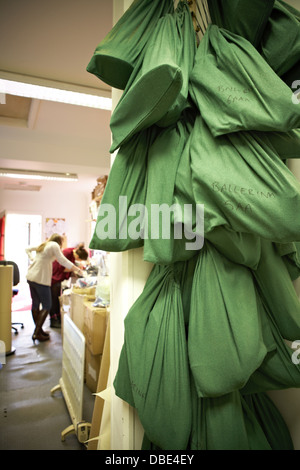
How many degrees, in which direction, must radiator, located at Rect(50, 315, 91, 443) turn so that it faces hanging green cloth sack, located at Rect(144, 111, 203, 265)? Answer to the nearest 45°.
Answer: approximately 90° to its left

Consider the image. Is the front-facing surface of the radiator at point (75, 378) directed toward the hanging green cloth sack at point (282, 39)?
no

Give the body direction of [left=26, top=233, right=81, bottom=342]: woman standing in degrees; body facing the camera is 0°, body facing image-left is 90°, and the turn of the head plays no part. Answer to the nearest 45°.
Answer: approximately 270°

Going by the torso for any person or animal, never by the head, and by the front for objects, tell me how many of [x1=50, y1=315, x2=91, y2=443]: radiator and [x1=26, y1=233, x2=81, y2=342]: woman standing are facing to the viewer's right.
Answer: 1

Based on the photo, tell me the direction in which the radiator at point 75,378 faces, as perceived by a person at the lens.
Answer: facing to the left of the viewer

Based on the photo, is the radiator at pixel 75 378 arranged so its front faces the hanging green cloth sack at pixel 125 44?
no

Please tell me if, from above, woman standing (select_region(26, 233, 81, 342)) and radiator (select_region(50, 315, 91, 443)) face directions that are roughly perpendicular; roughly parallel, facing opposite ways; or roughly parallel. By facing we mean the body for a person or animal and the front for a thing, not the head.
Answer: roughly parallel, facing opposite ways

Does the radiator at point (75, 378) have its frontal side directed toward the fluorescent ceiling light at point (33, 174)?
no

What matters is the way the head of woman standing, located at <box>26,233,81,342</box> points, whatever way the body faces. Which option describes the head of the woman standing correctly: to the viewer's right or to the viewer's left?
to the viewer's right

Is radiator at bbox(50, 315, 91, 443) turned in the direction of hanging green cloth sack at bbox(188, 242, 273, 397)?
no

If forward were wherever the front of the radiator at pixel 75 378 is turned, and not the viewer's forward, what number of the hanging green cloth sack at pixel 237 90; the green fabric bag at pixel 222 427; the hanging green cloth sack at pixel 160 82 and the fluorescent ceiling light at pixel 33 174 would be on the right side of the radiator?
1

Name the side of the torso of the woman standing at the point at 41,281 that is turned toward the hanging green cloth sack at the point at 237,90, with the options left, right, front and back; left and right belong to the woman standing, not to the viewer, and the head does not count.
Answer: right

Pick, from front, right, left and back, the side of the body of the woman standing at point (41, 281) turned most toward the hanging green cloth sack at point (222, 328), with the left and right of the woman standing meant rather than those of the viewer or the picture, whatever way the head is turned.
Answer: right
